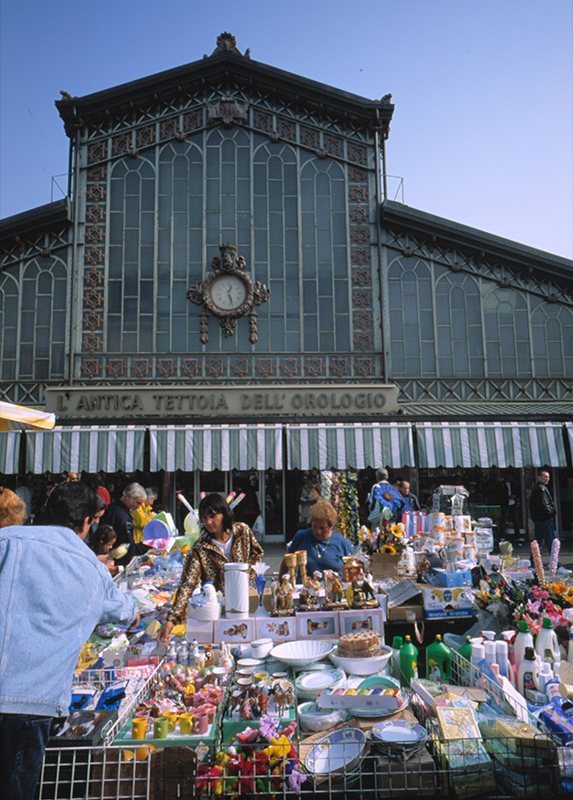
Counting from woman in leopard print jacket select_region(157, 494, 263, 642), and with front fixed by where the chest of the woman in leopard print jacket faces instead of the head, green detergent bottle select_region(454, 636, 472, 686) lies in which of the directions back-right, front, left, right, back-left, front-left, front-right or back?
front-left

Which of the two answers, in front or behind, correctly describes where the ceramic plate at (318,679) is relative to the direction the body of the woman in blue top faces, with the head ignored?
in front

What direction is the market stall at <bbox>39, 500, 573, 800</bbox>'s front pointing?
toward the camera

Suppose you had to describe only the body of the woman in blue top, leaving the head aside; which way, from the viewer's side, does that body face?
toward the camera

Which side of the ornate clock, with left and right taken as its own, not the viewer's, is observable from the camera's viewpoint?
front

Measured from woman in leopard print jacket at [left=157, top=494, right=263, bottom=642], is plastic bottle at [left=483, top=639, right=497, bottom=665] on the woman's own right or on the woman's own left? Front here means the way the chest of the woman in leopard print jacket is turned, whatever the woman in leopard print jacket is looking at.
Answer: on the woman's own left

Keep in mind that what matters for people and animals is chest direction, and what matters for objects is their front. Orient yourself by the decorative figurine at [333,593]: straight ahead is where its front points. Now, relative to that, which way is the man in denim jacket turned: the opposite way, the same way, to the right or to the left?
the opposite way

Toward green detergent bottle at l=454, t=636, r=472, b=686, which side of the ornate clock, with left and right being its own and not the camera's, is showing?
front

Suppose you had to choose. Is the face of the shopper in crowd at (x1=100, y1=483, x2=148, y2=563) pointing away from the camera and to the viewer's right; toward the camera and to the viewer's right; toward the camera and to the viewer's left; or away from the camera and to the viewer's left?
toward the camera and to the viewer's right

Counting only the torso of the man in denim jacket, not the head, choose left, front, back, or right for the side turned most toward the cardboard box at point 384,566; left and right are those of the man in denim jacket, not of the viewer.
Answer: front

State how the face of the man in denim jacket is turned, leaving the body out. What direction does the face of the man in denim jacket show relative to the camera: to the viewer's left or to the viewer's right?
to the viewer's right

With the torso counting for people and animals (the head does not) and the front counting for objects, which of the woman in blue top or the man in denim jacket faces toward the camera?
the woman in blue top

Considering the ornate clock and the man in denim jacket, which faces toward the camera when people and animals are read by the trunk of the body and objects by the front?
the ornate clock

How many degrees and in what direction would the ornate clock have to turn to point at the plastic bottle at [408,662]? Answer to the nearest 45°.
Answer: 0° — it already faces it

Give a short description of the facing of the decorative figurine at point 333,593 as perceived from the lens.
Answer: facing the viewer

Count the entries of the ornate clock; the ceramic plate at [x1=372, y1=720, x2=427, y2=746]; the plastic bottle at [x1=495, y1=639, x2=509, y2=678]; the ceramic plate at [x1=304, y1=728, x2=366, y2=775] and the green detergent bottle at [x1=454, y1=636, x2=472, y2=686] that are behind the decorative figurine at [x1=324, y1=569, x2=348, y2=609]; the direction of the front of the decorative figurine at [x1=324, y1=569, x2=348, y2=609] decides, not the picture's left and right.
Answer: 1

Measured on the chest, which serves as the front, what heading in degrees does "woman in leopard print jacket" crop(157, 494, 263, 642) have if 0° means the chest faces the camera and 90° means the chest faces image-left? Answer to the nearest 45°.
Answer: approximately 0°

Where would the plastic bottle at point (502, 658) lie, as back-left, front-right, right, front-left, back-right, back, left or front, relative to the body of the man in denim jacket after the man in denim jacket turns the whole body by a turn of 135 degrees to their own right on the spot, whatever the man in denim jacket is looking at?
left
